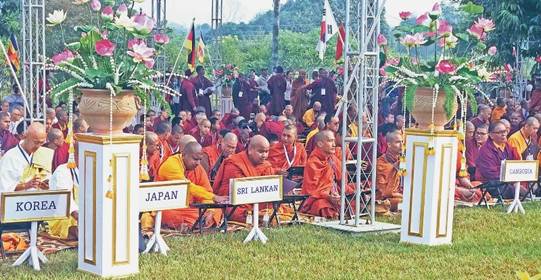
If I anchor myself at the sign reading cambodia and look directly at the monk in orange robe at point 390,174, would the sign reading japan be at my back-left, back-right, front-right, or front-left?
front-left

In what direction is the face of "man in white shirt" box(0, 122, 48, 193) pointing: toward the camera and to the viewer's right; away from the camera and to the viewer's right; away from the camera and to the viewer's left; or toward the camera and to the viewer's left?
toward the camera and to the viewer's right

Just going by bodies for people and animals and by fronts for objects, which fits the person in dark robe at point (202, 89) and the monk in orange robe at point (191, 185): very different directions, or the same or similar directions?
same or similar directions

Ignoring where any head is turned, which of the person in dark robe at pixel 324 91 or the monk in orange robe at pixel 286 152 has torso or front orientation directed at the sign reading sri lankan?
the monk in orange robe

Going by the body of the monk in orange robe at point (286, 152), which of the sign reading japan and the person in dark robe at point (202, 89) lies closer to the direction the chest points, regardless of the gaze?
the sign reading japan

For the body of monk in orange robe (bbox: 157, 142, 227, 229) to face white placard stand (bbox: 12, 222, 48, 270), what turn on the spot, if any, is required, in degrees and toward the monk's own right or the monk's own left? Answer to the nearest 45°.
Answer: approximately 90° to the monk's own right

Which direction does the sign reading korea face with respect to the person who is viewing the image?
facing the viewer

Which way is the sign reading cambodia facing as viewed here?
toward the camera

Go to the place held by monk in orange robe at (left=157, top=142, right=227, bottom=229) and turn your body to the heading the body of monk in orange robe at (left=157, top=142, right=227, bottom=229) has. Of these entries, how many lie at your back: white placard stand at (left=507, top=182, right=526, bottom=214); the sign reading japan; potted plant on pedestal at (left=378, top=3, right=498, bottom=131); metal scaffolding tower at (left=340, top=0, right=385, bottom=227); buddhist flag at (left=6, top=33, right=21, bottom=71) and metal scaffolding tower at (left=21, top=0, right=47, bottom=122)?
2

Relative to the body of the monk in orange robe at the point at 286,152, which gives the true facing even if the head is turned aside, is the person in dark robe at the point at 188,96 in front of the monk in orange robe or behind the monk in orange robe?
behind

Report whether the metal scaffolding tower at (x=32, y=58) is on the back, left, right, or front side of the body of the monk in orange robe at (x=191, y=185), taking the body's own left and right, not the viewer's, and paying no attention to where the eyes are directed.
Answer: back
